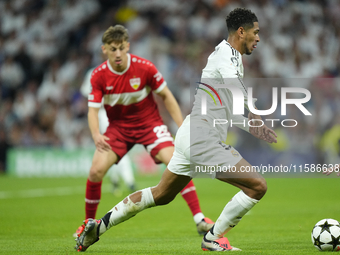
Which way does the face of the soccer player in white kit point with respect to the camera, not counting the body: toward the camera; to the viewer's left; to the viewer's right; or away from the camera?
to the viewer's right

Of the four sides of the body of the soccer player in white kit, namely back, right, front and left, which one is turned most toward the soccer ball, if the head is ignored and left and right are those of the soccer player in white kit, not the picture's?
front

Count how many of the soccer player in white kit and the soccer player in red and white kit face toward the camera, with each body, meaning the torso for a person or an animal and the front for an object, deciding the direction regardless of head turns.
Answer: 1

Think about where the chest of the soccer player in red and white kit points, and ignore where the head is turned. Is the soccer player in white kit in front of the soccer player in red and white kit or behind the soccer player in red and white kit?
in front

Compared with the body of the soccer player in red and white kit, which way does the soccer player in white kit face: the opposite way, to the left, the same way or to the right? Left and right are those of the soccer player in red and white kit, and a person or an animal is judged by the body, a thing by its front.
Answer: to the left

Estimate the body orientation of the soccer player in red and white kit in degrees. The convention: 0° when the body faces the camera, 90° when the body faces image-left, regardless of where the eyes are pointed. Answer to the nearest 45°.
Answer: approximately 0°

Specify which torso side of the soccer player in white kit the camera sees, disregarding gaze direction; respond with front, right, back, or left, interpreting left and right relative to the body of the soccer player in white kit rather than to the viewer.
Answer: right

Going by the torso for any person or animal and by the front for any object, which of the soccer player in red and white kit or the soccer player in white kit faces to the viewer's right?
the soccer player in white kit
